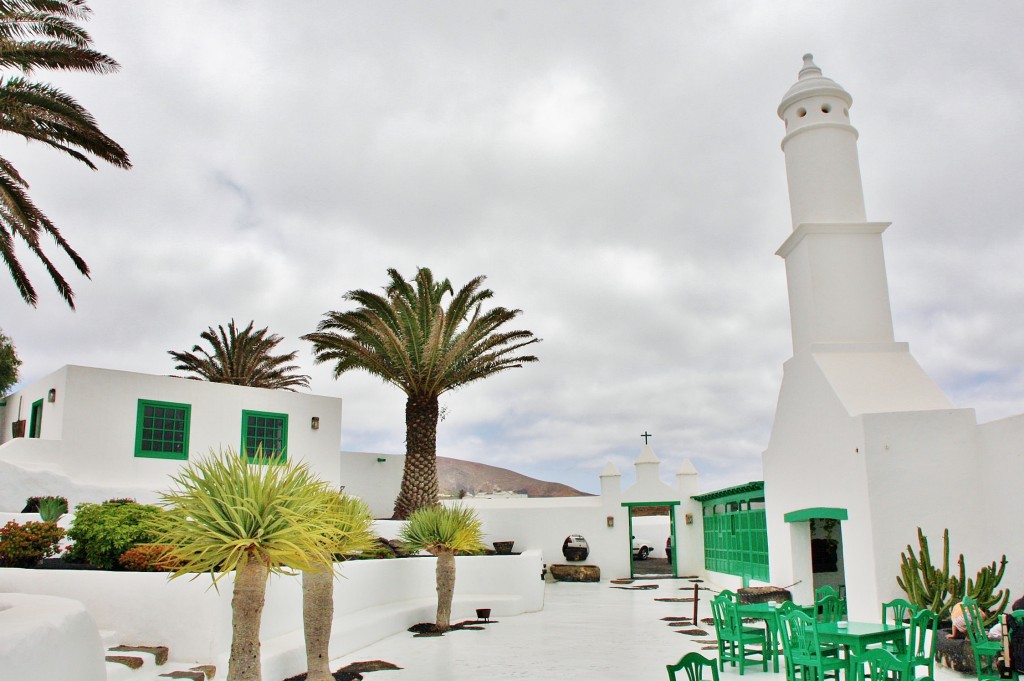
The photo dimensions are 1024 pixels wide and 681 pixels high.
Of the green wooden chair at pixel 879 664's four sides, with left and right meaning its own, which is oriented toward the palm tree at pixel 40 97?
left

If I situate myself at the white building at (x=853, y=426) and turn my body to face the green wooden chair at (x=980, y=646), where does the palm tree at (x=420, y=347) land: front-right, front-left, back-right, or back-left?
back-right

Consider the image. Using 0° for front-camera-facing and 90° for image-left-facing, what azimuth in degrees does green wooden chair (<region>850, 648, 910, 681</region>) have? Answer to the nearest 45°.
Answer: approximately 180°

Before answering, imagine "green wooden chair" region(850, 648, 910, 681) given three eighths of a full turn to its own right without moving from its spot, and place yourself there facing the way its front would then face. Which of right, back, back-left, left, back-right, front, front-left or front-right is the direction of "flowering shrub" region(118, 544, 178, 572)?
back-right

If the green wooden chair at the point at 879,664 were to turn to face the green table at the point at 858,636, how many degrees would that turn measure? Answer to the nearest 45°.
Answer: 0° — it already faces it

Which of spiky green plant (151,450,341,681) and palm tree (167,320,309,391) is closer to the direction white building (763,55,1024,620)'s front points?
the spiky green plant

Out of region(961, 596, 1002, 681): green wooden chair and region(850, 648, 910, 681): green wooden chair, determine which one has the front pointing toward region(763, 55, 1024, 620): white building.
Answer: region(850, 648, 910, 681): green wooden chair

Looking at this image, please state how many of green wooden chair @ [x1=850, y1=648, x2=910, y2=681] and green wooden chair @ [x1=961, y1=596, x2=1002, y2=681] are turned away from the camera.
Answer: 1

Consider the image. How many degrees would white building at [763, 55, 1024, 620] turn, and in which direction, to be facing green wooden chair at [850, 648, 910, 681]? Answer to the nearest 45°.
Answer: approximately 45° to its left

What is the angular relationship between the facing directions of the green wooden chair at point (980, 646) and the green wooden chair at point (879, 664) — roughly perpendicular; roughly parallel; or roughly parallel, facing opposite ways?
roughly perpendicular

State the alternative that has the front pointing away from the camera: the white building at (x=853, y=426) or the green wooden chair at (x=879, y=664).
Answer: the green wooden chair
